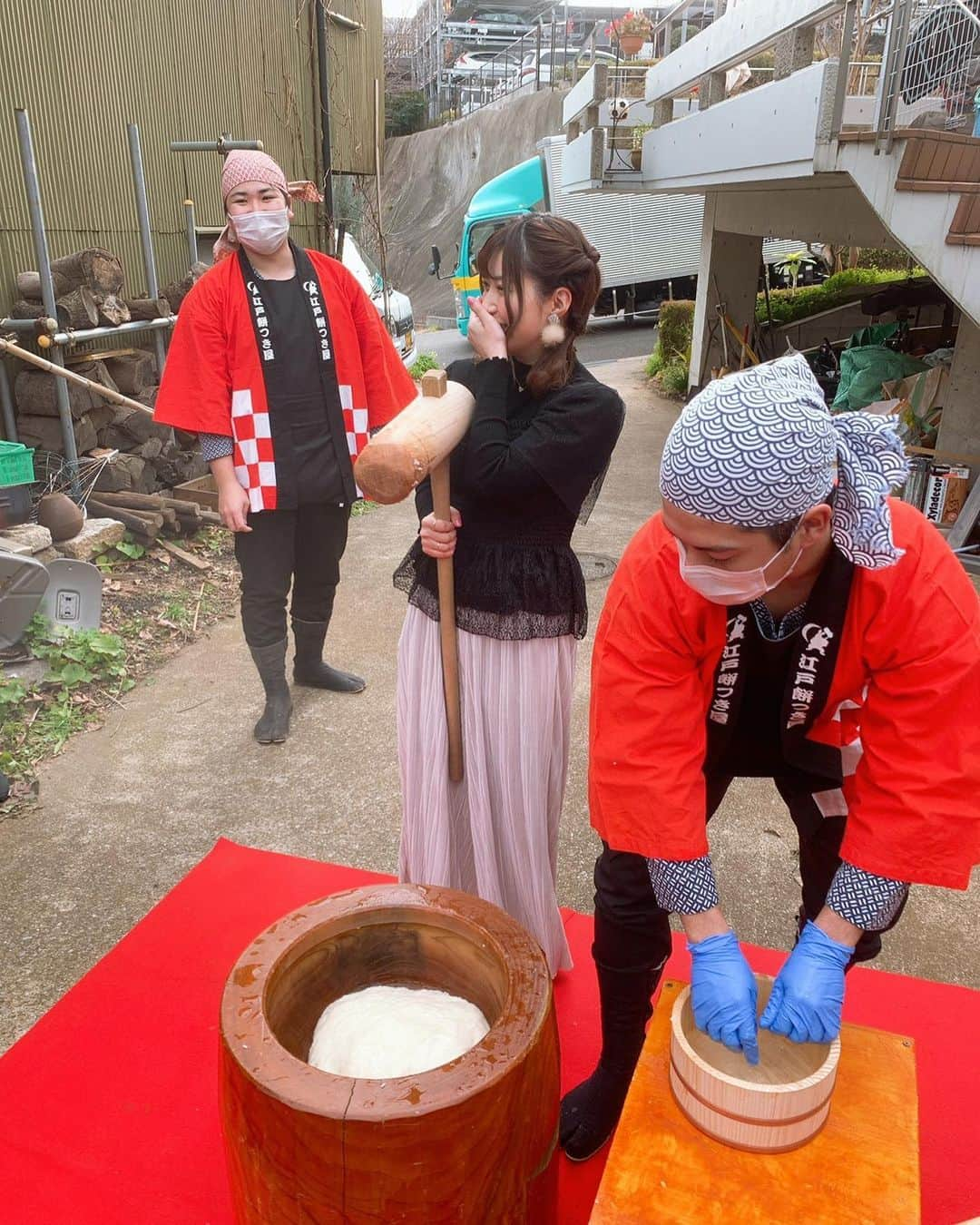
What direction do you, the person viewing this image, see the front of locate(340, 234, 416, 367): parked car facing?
facing the viewer and to the right of the viewer

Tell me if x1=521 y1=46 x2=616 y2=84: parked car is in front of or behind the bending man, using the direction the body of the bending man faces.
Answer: behind

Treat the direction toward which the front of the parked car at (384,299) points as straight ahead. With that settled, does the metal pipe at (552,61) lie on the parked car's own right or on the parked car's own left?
on the parked car's own left

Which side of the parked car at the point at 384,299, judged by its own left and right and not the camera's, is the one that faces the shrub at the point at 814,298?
left

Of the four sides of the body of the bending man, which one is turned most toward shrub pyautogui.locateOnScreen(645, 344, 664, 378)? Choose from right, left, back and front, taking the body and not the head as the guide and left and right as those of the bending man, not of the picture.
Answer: back

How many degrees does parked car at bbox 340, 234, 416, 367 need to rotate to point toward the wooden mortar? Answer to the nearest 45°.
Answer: approximately 45° to its right

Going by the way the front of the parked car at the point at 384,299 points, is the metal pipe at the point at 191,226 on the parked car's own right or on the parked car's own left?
on the parked car's own right

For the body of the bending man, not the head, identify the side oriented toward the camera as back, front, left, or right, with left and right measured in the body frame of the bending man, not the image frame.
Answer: front

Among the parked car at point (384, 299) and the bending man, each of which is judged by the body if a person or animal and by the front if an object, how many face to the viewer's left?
0

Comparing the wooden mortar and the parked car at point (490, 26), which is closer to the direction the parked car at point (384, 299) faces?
the wooden mortar
